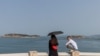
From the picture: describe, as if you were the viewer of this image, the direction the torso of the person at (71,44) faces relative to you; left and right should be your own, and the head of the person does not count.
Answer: facing to the left of the viewer
